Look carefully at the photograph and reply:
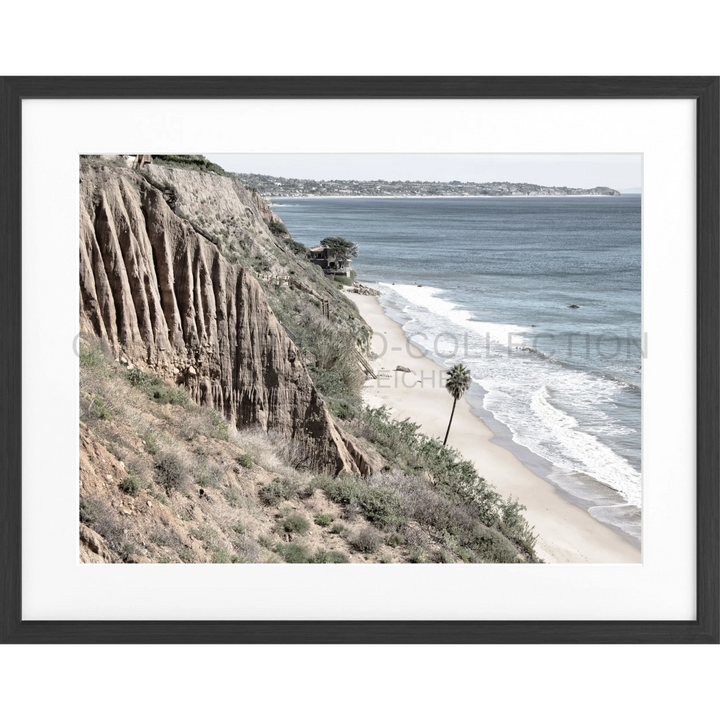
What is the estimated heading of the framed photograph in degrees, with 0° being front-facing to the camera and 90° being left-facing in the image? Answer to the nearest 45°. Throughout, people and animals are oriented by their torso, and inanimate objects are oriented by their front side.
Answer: approximately 0°
